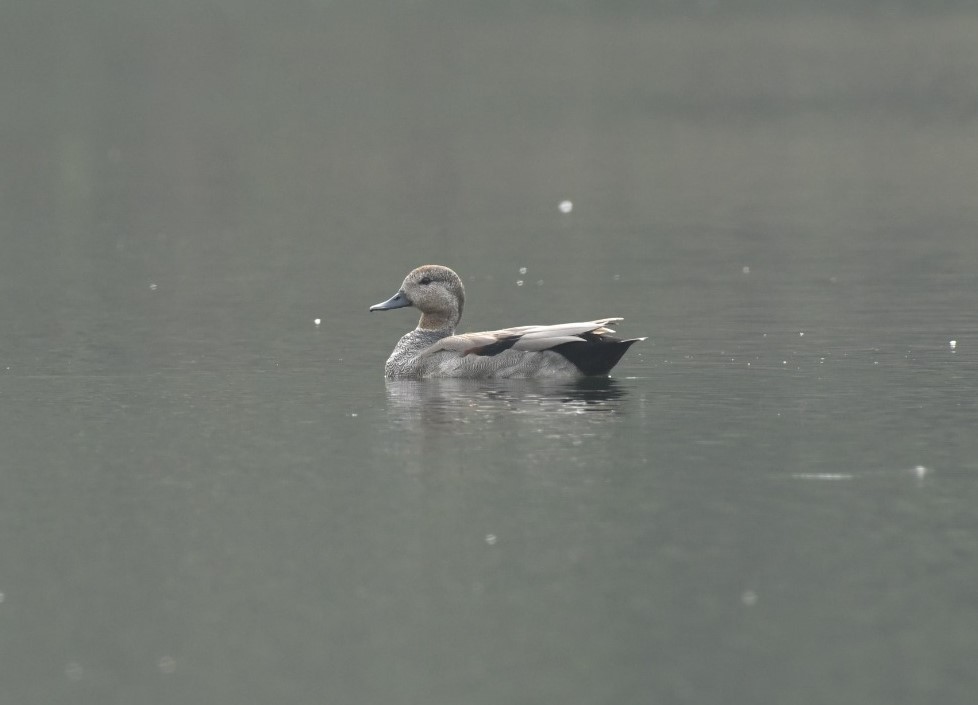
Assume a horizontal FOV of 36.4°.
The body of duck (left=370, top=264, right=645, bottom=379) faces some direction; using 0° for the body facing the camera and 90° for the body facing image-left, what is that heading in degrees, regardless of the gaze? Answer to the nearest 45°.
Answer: approximately 90°
